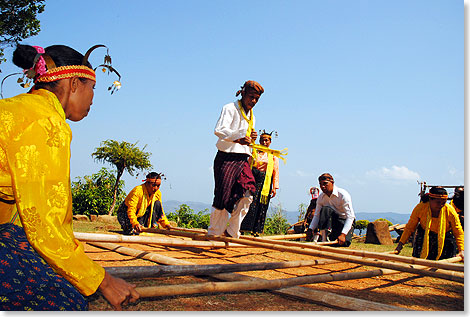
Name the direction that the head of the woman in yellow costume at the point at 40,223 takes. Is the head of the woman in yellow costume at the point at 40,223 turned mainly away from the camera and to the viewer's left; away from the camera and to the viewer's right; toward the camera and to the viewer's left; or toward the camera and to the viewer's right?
away from the camera and to the viewer's right

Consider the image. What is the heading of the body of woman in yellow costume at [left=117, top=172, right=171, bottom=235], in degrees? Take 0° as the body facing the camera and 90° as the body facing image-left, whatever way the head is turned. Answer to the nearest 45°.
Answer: approximately 315°

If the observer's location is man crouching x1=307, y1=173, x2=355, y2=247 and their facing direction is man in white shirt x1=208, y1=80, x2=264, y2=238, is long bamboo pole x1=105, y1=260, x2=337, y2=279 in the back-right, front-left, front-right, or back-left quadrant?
front-left

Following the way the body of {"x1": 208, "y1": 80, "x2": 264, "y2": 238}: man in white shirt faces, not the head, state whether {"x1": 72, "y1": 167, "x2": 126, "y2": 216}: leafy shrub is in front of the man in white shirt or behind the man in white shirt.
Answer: behind

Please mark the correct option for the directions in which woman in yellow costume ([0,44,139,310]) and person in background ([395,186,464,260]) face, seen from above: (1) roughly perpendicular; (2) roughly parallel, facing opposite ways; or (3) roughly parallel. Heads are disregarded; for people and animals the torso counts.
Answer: roughly parallel, facing opposite ways

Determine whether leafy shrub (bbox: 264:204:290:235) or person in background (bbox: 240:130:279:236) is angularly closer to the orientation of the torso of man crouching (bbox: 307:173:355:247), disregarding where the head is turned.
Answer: the person in background

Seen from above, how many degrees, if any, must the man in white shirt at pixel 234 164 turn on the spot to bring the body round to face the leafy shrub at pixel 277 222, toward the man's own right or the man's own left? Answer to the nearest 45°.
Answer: approximately 135° to the man's own left

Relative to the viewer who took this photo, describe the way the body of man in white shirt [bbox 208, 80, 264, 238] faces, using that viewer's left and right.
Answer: facing the viewer and to the right of the viewer

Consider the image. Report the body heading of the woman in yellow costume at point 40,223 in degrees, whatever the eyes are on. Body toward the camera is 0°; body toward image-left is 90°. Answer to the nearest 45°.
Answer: approximately 225°

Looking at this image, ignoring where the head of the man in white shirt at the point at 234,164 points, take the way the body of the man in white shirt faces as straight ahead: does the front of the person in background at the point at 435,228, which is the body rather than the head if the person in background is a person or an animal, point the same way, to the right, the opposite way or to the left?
to the right

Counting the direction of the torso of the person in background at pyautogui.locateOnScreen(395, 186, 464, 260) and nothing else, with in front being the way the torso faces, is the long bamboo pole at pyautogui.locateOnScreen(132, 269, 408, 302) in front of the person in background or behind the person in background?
in front

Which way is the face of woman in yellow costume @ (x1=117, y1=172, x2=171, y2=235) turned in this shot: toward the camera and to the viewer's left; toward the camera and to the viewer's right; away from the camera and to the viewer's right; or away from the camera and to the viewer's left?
toward the camera and to the viewer's right

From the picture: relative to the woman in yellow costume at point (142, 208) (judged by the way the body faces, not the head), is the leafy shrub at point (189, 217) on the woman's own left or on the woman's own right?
on the woman's own left

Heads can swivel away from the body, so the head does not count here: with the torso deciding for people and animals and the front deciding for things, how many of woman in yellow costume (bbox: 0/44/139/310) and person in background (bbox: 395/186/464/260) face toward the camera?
1

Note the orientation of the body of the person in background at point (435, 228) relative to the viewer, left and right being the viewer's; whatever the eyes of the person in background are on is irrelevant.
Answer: facing the viewer

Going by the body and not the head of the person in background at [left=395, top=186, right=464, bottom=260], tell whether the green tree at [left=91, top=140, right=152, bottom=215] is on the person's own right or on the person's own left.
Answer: on the person's own right

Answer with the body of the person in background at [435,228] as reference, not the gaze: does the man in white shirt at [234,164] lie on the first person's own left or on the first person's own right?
on the first person's own right

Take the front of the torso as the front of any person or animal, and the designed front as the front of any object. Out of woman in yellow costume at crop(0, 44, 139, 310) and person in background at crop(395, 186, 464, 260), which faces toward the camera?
the person in background

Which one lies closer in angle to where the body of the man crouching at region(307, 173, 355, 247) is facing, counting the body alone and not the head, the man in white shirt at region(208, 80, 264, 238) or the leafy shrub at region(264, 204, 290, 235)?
the man in white shirt

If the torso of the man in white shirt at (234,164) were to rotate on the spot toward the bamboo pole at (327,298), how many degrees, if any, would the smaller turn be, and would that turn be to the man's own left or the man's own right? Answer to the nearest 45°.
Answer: approximately 45° to the man's own right

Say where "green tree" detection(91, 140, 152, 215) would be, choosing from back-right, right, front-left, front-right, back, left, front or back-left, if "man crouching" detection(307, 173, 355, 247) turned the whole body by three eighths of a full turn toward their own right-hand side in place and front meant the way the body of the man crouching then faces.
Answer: front-left
